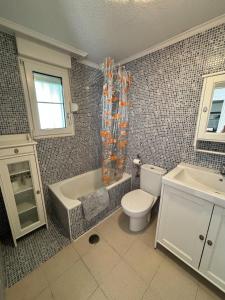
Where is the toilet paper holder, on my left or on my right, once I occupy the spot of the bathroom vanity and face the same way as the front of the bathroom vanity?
on my right

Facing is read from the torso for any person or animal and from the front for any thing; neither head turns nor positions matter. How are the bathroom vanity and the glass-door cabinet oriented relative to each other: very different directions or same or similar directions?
very different directions

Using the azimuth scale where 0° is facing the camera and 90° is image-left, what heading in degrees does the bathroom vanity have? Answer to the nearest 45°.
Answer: approximately 45°

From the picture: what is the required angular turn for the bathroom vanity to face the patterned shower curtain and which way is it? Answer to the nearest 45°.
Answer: approximately 45° to its right

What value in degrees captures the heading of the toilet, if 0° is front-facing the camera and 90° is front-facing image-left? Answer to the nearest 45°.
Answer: approximately 45°

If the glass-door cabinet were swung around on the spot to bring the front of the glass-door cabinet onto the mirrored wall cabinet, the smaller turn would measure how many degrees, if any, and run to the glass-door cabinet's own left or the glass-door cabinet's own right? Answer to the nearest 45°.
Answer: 0° — it already faces it

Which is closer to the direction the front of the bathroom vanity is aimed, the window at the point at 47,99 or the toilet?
the window

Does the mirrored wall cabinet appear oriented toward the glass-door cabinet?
yes

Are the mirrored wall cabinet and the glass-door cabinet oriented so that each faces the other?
yes

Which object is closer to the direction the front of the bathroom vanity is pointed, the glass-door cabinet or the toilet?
the glass-door cabinet
